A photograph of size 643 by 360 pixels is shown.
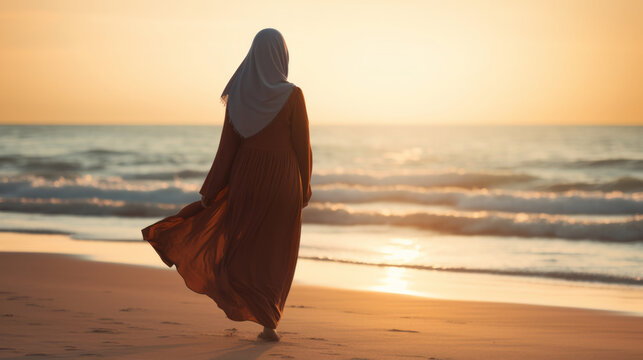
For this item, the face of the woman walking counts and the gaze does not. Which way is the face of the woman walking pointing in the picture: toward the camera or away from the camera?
away from the camera

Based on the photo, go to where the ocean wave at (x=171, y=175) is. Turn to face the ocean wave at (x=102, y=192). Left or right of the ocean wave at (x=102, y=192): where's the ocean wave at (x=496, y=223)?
left

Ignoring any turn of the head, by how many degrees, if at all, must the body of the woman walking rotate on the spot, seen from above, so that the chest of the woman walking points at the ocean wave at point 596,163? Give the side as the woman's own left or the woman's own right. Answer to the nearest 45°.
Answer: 0° — they already face it

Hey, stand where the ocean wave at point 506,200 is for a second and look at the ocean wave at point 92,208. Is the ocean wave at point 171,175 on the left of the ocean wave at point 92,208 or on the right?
right

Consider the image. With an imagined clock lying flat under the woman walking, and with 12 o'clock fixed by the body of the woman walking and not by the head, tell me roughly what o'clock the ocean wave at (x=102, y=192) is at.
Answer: The ocean wave is roughly at 10 o'clock from the woman walking.

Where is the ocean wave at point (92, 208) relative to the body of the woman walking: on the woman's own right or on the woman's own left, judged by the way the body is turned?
on the woman's own left

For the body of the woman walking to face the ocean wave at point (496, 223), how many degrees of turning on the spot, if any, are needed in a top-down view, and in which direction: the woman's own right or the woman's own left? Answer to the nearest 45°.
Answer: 0° — they already face it

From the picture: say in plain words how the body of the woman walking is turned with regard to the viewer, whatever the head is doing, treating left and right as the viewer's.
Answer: facing away from the viewer and to the right of the viewer

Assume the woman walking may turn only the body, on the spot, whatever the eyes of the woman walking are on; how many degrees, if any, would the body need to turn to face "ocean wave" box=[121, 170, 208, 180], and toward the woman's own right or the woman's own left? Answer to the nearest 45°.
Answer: approximately 45° to the woman's own left

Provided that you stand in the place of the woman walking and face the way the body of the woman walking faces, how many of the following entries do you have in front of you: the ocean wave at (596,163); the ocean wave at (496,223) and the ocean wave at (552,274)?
3

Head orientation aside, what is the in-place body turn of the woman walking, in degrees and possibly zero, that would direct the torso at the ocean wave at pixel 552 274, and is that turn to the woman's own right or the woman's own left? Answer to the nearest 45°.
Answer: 0° — they already face it
